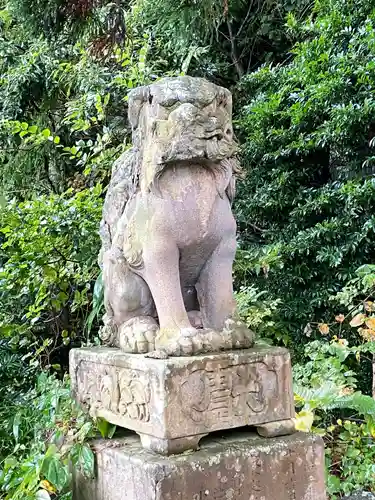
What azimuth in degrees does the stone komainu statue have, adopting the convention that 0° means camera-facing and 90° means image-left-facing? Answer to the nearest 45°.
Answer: approximately 315°

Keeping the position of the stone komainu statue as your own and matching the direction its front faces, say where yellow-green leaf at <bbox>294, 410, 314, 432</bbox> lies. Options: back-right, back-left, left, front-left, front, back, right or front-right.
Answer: left

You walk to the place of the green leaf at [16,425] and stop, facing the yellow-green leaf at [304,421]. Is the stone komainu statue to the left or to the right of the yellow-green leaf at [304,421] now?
right

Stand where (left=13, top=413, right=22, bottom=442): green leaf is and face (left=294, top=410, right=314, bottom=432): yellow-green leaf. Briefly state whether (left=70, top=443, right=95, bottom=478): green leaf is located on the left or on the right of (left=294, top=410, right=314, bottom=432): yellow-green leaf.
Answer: right
